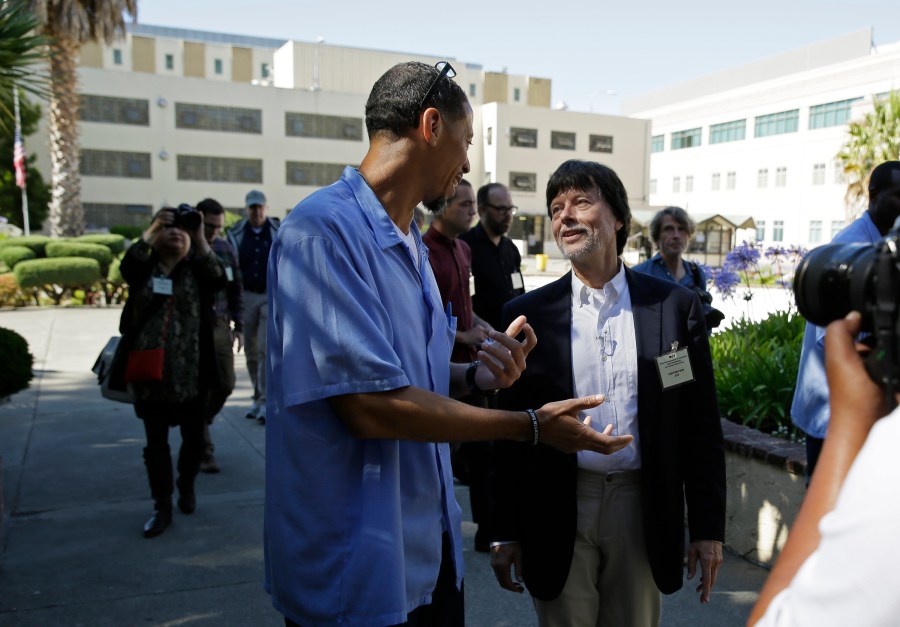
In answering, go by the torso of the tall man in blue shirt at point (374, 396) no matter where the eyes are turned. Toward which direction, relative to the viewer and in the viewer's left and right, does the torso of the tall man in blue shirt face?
facing to the right of the viewer

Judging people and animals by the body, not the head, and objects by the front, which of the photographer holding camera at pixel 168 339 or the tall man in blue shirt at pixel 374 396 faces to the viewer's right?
the tall man in blue shirt

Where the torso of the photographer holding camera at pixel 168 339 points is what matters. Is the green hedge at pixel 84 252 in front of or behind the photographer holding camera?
behind

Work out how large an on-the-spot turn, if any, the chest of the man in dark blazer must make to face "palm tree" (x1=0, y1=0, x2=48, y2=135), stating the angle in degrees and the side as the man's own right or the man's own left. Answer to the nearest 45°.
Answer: approximately 135° to the man's own right

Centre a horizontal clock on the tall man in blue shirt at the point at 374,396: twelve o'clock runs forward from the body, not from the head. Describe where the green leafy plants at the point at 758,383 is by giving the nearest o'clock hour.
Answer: The green leafy plants is roughly at 10 o'clock from the tall man in blue shirt.

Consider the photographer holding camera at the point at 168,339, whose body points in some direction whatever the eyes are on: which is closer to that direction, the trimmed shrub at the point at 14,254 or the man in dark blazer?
the man in dark blazer

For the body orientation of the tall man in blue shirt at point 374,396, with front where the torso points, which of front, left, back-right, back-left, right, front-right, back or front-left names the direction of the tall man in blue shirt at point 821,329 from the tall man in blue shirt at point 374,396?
front-left

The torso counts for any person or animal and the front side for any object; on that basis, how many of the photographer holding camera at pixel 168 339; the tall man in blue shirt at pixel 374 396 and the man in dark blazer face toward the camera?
2

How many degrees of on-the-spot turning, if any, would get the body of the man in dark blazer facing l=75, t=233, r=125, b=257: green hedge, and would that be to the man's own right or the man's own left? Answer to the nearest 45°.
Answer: approximately 135° to the man's own right

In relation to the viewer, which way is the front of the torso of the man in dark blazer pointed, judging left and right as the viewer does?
facing the viewer

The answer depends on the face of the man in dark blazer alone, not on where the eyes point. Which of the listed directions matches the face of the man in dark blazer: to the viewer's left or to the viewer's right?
to the viewer's left

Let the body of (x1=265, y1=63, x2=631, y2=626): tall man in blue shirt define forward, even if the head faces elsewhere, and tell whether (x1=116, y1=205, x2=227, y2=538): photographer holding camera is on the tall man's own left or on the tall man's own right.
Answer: on the tall man's own left

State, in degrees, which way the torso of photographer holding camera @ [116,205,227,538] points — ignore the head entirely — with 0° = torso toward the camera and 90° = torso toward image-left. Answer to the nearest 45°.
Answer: approximately 0°
